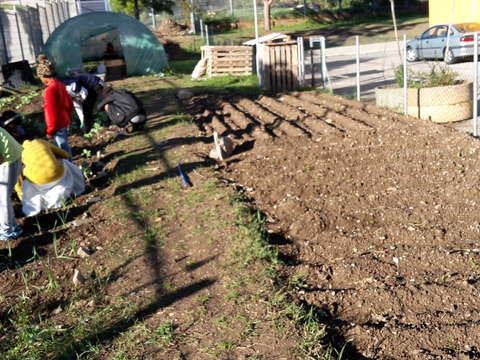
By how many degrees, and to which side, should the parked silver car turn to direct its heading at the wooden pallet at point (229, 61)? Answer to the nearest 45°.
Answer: approximately 90° to its left

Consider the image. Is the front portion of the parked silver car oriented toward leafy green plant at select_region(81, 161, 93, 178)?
no

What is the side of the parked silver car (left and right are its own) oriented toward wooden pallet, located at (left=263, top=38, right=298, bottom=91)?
left

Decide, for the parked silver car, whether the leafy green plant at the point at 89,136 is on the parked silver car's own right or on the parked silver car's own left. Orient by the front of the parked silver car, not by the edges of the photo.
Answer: on the parked silver car's own left

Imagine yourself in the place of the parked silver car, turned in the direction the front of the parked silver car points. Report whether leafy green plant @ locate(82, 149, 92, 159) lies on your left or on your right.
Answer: on your left

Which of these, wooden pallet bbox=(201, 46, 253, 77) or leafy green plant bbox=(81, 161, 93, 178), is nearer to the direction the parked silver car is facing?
the wooden pallet

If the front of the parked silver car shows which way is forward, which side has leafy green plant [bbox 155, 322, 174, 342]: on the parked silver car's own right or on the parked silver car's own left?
on the parked silver car's own left

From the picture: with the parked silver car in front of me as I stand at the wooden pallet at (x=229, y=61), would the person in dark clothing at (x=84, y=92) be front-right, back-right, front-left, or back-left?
back-right

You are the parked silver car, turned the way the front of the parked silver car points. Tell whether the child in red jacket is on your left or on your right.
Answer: on your left

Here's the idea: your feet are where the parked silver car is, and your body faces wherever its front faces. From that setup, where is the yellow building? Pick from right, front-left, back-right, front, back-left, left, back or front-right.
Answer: front-right

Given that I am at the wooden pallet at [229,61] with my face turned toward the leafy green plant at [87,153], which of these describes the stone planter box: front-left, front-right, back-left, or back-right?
front-left

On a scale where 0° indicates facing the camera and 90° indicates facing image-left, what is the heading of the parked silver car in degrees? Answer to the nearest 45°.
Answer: approximately 135°

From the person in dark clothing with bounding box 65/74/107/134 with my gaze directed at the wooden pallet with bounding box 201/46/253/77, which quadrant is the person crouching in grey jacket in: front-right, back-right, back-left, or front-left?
front-right
